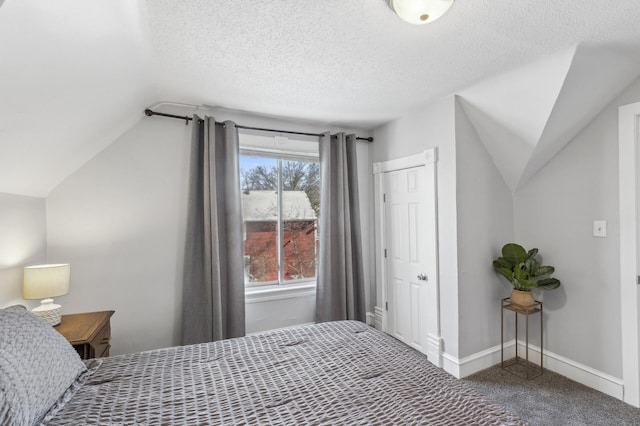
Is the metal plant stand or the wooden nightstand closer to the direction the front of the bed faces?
the metal plant stand

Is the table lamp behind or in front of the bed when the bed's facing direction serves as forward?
behind

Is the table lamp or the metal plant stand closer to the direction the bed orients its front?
the metal plant stand

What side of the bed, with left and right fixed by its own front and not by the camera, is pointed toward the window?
left

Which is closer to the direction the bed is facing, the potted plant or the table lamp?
the potted plant

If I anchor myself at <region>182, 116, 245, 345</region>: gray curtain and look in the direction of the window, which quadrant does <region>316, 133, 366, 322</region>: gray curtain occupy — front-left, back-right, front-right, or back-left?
front-right

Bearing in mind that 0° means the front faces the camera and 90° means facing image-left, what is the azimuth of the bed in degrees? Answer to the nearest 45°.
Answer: approximately 270°

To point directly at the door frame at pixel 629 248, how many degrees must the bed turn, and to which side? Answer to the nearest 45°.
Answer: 0° — it already faces it

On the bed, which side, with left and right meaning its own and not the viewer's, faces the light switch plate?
front

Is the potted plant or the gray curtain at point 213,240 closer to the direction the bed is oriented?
the potted plant

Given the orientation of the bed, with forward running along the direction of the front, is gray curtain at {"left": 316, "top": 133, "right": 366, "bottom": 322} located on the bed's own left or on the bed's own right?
on the bed's own left

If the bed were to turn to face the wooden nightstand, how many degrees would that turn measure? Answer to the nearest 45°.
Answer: approximately 135° to its left
